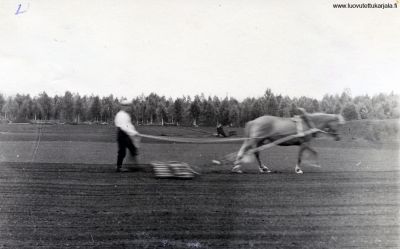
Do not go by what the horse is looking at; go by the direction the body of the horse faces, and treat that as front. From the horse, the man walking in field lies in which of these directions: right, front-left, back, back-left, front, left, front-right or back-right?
back-right

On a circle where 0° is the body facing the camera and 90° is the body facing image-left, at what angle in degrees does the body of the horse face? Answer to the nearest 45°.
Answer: approximately 270°

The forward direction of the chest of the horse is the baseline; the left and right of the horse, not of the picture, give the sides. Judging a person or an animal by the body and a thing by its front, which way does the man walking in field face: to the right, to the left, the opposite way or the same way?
the same way

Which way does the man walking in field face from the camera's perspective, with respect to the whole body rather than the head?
to the viewer's right

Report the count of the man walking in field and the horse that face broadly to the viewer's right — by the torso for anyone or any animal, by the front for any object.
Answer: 2

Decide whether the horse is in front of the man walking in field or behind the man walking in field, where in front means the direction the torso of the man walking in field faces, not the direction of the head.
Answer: in front
